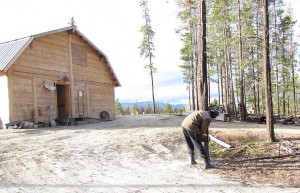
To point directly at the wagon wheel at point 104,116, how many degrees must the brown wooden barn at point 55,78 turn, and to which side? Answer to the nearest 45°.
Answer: approximately 90° to its left

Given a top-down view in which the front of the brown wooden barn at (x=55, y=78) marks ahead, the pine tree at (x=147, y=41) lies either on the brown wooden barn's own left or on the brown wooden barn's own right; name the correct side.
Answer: on the brown wooden barn's own left

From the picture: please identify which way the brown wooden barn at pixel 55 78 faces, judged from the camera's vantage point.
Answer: facing the viewer and to the right of the viewer
